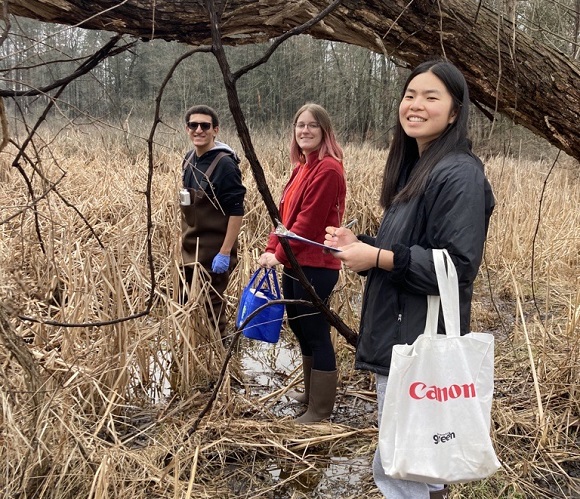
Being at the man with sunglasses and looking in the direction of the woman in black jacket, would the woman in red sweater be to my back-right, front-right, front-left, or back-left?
front-left

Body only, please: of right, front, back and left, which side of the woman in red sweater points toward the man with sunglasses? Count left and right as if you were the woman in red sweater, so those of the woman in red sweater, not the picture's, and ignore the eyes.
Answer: right

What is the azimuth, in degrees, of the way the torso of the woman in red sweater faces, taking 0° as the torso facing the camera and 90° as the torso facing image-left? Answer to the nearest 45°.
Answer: approximately 45°

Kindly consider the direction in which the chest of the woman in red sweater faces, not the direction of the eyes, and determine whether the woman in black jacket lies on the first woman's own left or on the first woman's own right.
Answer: on the first woman's own left

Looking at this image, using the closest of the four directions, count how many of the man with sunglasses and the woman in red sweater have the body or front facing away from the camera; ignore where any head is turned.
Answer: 0

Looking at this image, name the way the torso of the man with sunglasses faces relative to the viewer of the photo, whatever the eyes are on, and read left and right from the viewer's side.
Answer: facing the viewer and to the left of the viewer

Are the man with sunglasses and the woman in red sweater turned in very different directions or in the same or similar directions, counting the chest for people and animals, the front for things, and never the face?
same or similar directions

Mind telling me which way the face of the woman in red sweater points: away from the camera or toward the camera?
toward the camera

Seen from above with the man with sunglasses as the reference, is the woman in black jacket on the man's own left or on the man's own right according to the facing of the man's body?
on the man's own left
